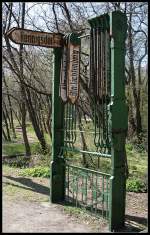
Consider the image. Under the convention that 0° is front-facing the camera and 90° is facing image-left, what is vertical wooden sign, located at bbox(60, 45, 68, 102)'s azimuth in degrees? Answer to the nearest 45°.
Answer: approximately 45°

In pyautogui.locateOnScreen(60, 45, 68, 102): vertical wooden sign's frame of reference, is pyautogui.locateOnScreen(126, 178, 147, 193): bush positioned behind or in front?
behind
